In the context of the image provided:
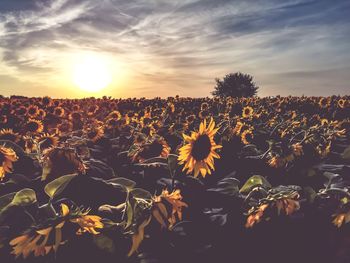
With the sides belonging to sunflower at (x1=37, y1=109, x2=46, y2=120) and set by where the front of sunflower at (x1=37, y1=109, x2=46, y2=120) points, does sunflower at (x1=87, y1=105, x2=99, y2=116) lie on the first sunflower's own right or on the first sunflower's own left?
on the first sunflower's own left

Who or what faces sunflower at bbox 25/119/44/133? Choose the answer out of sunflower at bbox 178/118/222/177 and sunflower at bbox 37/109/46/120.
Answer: sunflower at bbox 37/109/46/120

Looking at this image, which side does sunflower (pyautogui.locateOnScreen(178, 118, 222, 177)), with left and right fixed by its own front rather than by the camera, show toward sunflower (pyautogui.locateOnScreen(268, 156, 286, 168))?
left

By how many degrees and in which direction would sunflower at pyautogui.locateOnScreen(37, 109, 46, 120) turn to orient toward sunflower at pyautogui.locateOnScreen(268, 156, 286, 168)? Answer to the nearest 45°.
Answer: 0° — it already faces it

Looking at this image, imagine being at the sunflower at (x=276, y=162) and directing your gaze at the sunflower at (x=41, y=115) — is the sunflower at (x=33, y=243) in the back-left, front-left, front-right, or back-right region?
back-left

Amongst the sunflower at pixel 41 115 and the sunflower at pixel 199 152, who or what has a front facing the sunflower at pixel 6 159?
the sunflower at pixel 41 115

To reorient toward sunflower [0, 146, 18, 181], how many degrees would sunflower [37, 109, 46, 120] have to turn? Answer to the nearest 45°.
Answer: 0° — it already faces it

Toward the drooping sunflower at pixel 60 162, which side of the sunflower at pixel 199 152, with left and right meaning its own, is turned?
right

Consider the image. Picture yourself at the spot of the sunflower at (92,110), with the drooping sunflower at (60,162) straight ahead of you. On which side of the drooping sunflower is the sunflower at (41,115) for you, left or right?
right

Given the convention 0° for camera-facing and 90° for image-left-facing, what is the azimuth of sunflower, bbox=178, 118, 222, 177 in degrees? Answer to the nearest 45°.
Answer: approximately 315°
